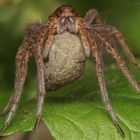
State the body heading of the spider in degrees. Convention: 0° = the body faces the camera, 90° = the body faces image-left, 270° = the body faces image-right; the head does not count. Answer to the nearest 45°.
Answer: approximately 0°
